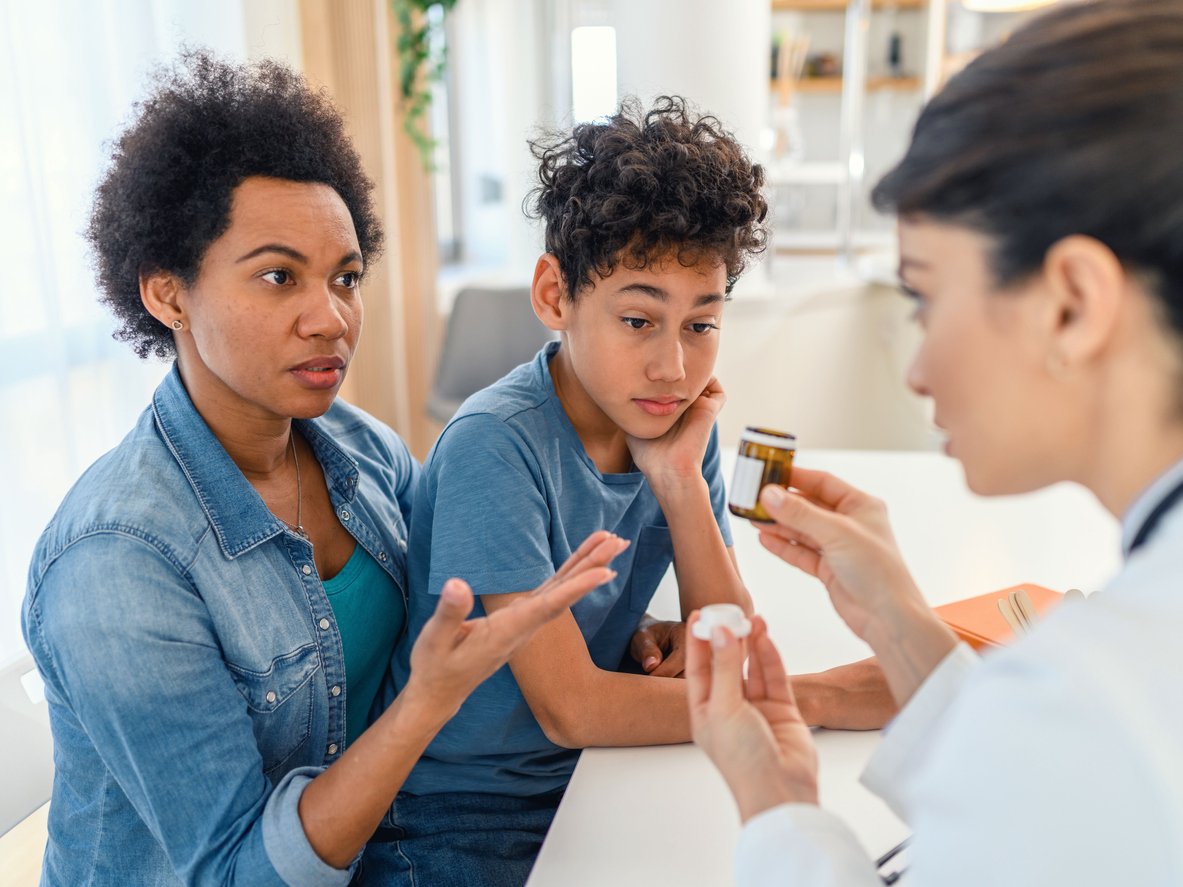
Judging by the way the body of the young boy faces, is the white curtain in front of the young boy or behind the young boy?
behind

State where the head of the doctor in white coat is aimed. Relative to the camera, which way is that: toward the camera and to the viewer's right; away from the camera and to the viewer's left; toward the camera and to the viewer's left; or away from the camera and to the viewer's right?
away from the camera and to the viewer's left

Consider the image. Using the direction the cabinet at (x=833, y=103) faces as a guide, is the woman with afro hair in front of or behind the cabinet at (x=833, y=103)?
in front

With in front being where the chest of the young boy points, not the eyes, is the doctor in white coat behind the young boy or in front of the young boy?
in front

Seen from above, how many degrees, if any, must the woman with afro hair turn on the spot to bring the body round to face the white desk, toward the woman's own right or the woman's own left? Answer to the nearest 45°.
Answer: approximately 45° to the woman's own left

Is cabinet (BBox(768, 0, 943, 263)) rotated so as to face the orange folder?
yes

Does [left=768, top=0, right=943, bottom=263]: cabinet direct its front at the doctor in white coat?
yes

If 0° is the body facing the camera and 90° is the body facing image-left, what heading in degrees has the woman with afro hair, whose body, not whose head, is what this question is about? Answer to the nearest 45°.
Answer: approximately 315°

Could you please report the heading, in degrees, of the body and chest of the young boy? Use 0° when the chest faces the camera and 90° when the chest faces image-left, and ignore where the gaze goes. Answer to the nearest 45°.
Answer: approximately 315°
